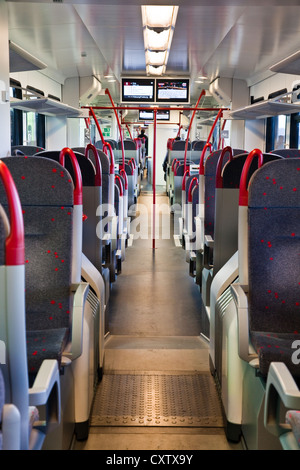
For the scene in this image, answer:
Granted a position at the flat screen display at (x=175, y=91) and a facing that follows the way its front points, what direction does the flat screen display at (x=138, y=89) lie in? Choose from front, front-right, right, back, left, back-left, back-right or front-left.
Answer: front-right

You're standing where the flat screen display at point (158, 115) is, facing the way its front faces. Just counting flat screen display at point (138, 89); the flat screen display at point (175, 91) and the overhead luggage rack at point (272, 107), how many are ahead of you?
3

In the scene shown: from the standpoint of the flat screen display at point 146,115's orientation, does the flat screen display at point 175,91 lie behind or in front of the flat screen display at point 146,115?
in front

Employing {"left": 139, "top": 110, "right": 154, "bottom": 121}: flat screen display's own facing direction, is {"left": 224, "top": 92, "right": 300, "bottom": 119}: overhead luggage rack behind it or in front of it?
in front

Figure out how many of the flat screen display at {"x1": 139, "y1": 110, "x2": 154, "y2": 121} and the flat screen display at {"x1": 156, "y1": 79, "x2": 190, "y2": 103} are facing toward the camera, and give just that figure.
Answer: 2

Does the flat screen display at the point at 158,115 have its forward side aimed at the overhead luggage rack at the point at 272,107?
yes

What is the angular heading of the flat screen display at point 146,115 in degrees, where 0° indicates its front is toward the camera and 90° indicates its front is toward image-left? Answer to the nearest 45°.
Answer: approximately 0°

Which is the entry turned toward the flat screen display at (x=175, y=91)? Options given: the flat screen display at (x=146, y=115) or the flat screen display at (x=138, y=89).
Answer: the flat screen display at (x=146, y=115)
